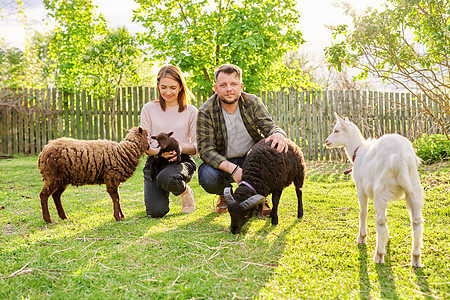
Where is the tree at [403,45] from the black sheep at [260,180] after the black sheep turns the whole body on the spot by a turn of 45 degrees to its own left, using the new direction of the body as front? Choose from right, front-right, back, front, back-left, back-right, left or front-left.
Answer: back-left

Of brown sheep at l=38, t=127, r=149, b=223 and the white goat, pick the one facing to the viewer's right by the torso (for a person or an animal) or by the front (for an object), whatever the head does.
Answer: the brown sheep

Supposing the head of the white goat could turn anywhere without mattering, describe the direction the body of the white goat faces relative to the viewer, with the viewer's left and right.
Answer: facing away from the viewer and to the left of the viewer

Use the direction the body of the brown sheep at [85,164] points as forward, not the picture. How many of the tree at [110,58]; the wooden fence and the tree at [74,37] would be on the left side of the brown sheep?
3

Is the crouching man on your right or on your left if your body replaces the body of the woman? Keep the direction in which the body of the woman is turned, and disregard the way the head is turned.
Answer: on your left

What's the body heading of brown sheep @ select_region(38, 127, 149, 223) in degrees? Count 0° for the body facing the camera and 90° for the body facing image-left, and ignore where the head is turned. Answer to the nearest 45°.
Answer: approximately 270°

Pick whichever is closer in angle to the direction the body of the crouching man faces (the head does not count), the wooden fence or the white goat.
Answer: the white goat

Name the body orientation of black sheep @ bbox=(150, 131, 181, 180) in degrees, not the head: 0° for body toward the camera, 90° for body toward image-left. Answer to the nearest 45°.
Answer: approximately 45°

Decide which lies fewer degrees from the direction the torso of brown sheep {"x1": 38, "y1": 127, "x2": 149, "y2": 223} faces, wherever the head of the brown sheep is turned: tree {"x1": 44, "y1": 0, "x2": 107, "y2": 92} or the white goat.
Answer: the white goat

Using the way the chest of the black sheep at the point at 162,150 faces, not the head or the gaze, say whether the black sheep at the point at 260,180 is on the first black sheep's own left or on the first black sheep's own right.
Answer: on the first black sheep's own left

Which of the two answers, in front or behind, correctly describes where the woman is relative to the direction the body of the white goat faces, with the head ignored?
in front

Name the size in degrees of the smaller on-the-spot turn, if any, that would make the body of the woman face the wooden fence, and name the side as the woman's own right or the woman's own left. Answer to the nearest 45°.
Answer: approximately 180°

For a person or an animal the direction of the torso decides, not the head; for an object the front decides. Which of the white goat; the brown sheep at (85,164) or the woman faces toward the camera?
the woman

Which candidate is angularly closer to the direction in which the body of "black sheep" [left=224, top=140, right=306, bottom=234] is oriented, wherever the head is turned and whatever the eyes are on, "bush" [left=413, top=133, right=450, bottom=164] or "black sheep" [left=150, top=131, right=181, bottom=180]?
the black sheep
